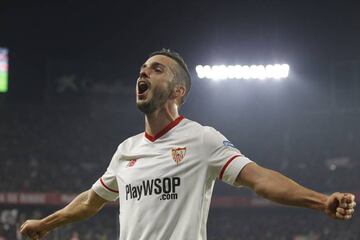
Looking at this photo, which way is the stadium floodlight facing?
toward the camera
